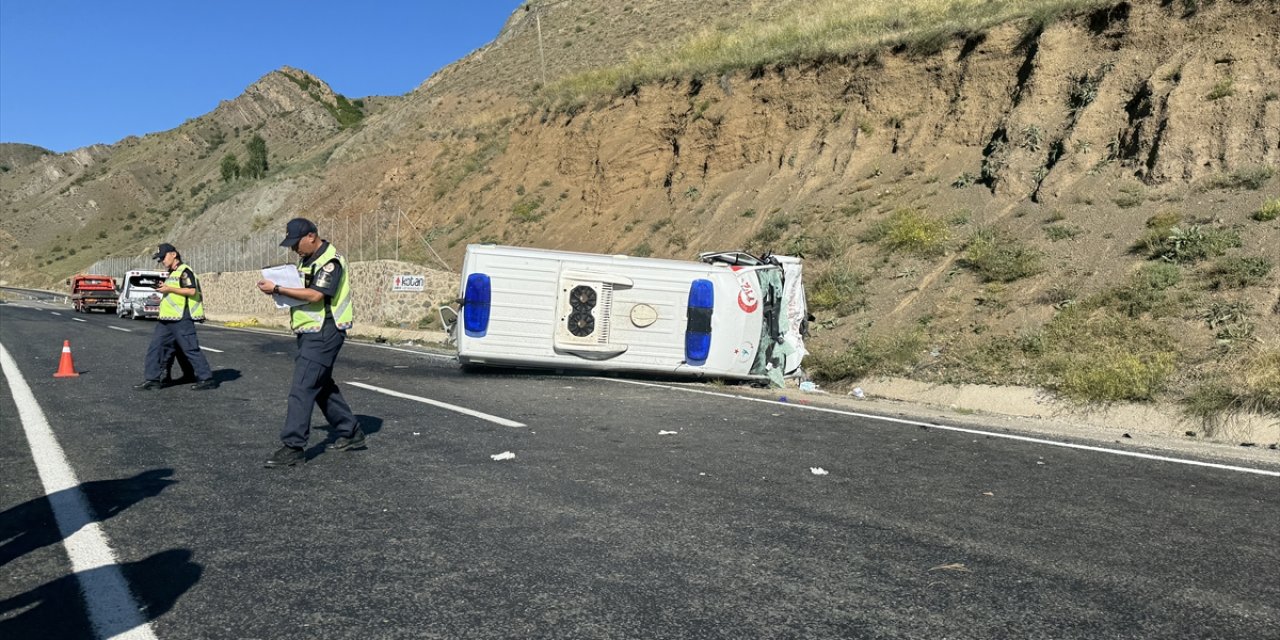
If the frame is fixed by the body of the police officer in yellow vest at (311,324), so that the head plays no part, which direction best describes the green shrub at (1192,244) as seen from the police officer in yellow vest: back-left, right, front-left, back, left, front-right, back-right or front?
back

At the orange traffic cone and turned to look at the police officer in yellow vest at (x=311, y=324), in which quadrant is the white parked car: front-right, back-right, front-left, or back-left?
back-left

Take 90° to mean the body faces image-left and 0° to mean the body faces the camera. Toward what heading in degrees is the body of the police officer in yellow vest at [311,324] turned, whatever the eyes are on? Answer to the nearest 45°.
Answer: approximately 90°
